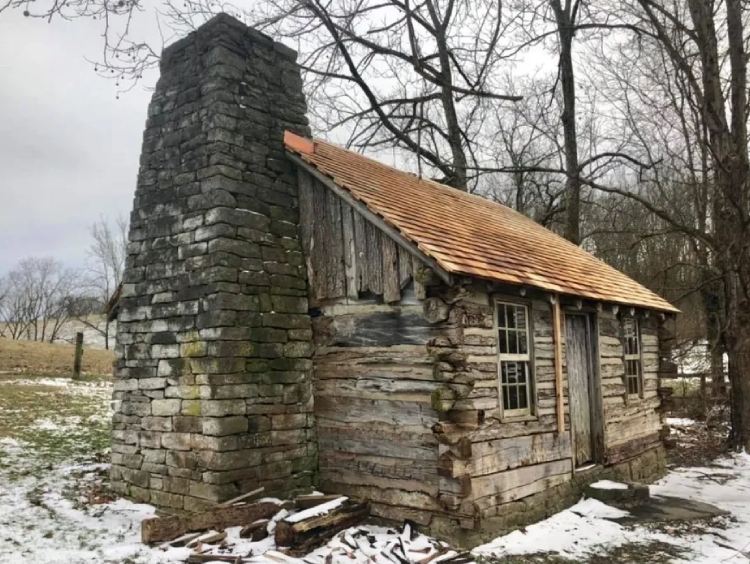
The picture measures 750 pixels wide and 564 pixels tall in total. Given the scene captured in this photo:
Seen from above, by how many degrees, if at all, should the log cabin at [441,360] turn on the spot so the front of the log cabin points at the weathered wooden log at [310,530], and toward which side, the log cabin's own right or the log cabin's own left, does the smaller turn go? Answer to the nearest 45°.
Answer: approximately 90° to the log cabin's own right

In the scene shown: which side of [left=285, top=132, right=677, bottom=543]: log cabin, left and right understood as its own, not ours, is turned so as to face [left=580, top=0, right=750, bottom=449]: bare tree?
left

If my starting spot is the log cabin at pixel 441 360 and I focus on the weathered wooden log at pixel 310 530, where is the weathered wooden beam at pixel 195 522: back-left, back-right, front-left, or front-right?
front-right

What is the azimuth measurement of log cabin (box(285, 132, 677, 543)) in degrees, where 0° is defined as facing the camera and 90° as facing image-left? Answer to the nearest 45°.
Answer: approximately 315°

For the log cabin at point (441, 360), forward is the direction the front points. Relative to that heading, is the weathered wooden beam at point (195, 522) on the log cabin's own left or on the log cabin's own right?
on the log cabin's own right

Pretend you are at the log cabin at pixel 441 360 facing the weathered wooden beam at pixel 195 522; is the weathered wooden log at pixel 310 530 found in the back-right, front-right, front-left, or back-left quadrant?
front-left
